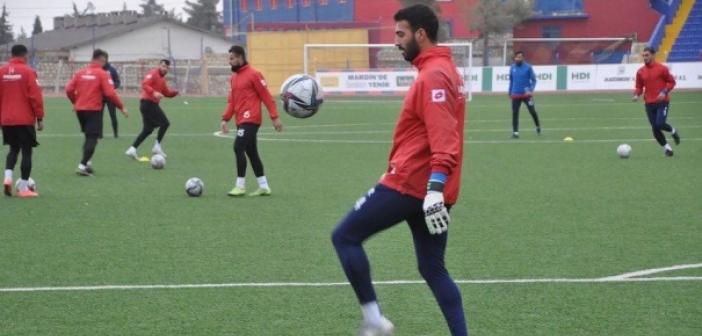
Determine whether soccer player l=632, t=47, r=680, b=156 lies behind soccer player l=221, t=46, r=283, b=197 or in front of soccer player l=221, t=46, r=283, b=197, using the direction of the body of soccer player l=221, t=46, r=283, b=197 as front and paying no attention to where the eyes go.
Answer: behind

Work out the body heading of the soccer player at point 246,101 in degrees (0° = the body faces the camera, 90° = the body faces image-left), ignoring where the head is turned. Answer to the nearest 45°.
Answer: approximately 45°

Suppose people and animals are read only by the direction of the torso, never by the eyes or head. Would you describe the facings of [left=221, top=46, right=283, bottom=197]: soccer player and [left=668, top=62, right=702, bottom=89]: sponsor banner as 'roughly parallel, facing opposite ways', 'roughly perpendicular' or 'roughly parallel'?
roughly parallel

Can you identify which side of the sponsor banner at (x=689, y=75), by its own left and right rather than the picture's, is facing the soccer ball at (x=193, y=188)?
front

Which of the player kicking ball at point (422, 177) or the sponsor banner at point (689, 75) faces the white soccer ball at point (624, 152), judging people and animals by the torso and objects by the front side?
the sponsor banner

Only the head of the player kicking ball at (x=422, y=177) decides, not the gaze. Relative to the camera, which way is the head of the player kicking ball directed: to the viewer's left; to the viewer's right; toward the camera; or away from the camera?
to the viewer's left

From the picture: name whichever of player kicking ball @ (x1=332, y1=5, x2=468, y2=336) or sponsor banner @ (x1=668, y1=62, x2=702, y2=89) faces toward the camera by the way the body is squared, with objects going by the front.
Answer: the sponsor banner

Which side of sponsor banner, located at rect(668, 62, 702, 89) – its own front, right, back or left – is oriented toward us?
front

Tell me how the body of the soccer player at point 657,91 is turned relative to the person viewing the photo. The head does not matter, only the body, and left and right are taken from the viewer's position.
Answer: facing the viewer and to the left of the viewer

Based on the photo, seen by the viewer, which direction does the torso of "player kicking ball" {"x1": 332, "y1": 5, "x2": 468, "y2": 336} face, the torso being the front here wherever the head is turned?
to the viewer's left

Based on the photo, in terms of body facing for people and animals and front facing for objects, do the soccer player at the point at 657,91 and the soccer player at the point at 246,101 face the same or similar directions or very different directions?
same or similar directions

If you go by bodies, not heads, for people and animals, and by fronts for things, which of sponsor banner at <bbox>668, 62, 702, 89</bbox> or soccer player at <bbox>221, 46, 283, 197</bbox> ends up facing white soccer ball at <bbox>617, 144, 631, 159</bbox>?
the sponsor banner

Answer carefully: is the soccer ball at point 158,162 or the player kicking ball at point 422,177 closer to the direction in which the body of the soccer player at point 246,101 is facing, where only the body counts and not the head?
the player kicking ball
